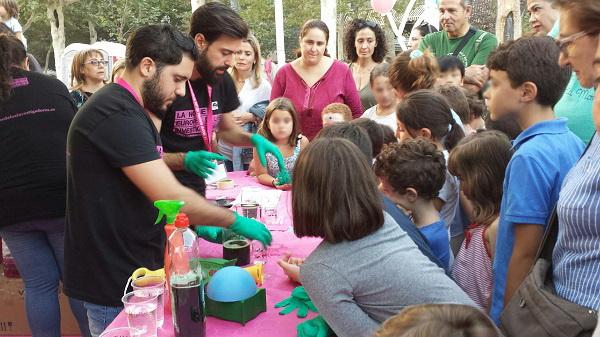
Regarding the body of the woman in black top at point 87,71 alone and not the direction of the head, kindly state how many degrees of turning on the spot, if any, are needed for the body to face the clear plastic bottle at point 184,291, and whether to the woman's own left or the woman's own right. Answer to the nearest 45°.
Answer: approximately 45° to the woman's own right

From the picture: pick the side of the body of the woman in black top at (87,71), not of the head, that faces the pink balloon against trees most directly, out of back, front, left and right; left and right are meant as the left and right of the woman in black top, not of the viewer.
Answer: left

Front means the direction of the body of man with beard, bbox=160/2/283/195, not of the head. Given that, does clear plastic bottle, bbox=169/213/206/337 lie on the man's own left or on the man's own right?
on the man's own right

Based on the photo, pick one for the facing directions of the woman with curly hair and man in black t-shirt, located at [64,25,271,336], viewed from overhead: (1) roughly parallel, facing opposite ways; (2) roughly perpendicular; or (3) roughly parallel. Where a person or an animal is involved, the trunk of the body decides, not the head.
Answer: roughly perpendicular

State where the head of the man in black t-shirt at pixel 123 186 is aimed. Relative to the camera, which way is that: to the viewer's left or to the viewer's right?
to the viewer's right

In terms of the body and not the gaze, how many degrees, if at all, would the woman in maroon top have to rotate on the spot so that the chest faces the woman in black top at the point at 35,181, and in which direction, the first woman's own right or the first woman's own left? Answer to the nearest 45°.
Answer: approximately 45° to the first woman's own right

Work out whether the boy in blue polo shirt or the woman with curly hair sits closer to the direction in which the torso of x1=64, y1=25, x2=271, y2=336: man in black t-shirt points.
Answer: the boy in blue polo shirt

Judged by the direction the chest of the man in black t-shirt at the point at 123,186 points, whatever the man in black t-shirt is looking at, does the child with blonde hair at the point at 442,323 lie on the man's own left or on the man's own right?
on the man's own right

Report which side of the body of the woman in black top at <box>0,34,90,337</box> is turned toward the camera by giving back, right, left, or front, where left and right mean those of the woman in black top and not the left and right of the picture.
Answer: back

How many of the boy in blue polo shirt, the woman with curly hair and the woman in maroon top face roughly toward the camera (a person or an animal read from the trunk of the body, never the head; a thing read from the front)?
2

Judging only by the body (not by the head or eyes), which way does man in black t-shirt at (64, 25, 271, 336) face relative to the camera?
to the viewer's right

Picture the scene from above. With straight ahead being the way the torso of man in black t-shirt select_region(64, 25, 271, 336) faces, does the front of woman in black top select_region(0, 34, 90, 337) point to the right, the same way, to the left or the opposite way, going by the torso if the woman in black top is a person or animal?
to the left
